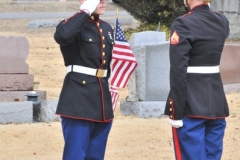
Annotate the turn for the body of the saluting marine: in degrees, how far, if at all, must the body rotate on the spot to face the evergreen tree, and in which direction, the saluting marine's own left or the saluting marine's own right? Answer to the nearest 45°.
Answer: approximately 135° to the saluting marine's own left

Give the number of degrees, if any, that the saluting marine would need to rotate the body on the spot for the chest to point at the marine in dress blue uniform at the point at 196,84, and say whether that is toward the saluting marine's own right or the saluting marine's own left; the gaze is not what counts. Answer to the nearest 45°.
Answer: approximately 45° to the saluting marine's own left

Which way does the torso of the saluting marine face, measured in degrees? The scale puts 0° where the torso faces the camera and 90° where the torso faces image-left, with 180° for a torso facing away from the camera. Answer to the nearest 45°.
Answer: approximately 315°

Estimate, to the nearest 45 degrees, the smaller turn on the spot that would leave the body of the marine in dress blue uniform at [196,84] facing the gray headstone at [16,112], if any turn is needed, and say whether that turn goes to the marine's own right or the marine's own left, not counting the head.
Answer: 0° — they already face it

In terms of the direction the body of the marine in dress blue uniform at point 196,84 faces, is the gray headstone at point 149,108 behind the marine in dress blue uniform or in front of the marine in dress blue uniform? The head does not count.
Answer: in front

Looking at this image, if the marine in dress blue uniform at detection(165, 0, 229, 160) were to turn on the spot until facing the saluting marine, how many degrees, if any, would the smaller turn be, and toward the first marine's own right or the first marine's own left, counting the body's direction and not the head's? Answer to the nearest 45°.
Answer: approximately 45° to the first marine's own left

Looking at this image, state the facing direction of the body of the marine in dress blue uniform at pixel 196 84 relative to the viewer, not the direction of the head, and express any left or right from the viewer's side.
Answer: facing away from the viewer and to the left of the viewer

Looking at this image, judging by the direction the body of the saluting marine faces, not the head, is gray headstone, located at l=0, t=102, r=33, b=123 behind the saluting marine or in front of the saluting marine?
behind

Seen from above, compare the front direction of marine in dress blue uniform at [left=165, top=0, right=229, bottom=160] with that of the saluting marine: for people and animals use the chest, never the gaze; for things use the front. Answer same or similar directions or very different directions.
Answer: very different directions

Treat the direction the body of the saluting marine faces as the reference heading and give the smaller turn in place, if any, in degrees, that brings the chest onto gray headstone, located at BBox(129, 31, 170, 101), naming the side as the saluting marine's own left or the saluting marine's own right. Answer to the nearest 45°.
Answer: approximately 135° to the saluting marine's own left

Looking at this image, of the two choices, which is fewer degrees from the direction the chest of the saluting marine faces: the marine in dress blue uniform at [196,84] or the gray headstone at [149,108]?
the marine in dress blue uniform

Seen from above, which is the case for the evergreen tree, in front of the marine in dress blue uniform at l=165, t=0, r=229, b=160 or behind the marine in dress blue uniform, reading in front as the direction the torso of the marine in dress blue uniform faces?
in front
